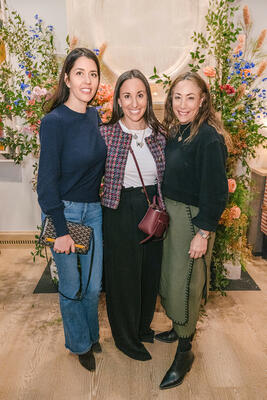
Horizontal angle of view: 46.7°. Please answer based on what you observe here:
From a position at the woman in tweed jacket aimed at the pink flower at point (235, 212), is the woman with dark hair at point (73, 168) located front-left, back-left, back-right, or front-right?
back-left

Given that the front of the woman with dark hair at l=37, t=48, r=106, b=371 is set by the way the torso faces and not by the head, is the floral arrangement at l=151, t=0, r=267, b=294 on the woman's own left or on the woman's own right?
on the woman's own left

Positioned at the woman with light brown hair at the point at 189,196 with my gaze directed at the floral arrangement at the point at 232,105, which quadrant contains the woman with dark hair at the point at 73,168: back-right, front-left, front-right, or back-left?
back-left

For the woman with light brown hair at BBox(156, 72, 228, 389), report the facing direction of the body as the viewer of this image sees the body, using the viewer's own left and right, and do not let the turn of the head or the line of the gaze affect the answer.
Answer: facing the viewer and to the left of the viewer

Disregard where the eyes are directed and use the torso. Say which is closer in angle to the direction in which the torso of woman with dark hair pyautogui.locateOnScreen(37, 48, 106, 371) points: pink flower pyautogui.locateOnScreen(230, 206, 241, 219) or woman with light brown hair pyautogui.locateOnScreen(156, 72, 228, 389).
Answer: the woman with light brown hair

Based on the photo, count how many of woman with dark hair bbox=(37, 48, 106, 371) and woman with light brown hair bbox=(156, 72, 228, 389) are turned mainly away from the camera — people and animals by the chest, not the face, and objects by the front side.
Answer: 0

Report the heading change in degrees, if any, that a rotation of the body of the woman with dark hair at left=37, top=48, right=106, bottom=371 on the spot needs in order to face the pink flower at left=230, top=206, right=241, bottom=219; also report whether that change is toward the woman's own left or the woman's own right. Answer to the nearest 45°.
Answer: approximately 90° to the woman's own left

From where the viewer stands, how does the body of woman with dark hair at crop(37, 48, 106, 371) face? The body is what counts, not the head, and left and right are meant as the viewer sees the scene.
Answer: facing the viewer and to the right of the viewer
